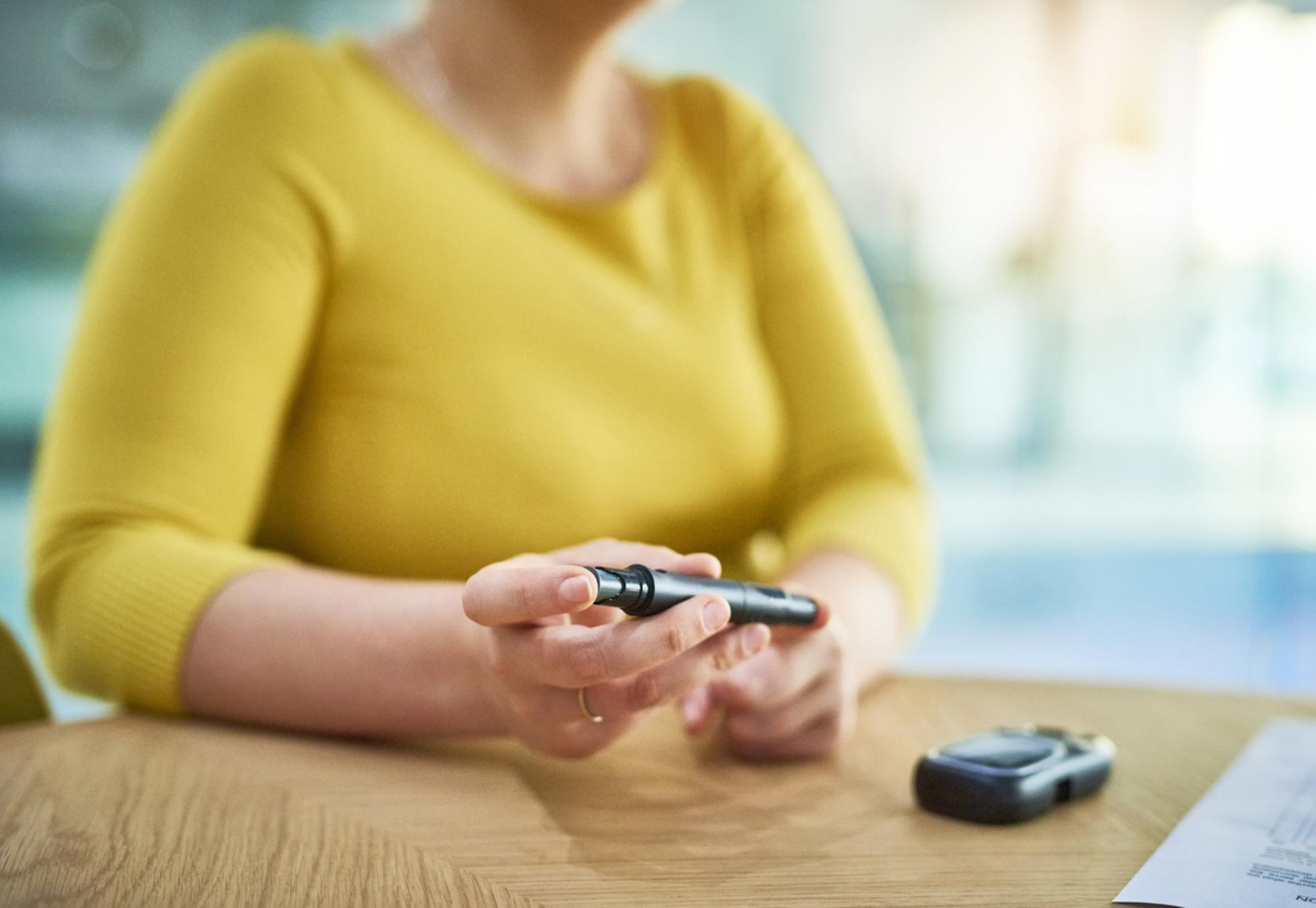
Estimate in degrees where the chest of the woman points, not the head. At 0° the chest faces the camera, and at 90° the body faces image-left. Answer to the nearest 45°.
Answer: approximately 315°
